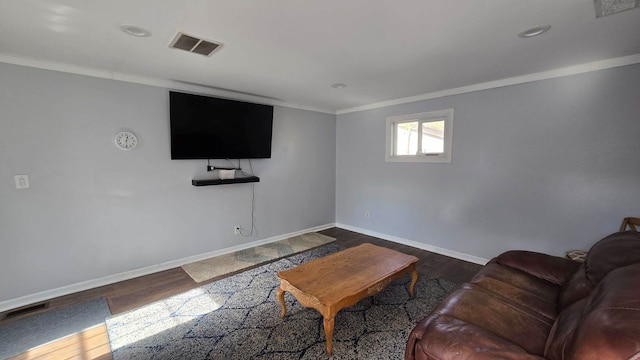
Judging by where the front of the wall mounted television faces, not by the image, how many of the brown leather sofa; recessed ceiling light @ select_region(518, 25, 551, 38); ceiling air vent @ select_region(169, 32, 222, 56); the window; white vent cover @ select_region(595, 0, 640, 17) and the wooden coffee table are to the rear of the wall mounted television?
0

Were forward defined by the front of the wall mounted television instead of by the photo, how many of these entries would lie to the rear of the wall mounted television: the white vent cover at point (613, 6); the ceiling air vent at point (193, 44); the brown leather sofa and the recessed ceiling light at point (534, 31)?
0

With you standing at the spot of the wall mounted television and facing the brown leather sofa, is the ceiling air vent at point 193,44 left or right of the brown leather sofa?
right

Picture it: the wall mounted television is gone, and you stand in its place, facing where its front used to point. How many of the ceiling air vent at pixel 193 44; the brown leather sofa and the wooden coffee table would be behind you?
0

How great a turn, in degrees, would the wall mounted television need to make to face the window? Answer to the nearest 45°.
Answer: approximately 45° to its left

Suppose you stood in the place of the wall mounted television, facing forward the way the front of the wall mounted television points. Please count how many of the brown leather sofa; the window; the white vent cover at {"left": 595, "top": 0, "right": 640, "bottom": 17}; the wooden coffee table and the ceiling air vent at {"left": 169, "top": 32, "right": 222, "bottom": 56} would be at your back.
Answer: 0

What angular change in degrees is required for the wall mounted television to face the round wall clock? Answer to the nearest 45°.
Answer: approximately 135° to its right

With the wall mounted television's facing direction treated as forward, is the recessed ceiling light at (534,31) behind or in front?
in front

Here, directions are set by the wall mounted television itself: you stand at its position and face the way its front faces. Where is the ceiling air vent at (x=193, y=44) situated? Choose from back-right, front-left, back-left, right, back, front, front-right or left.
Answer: front-right

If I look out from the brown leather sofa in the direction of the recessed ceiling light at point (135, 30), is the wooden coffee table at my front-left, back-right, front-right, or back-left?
front-right

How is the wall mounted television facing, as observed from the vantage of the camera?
facing the viewer and to the right of the viewer

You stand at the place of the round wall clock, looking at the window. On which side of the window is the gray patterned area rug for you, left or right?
right

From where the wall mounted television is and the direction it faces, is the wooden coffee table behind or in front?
in front

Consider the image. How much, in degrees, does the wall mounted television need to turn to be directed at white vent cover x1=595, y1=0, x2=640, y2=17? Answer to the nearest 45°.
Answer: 0° — it already faces it
